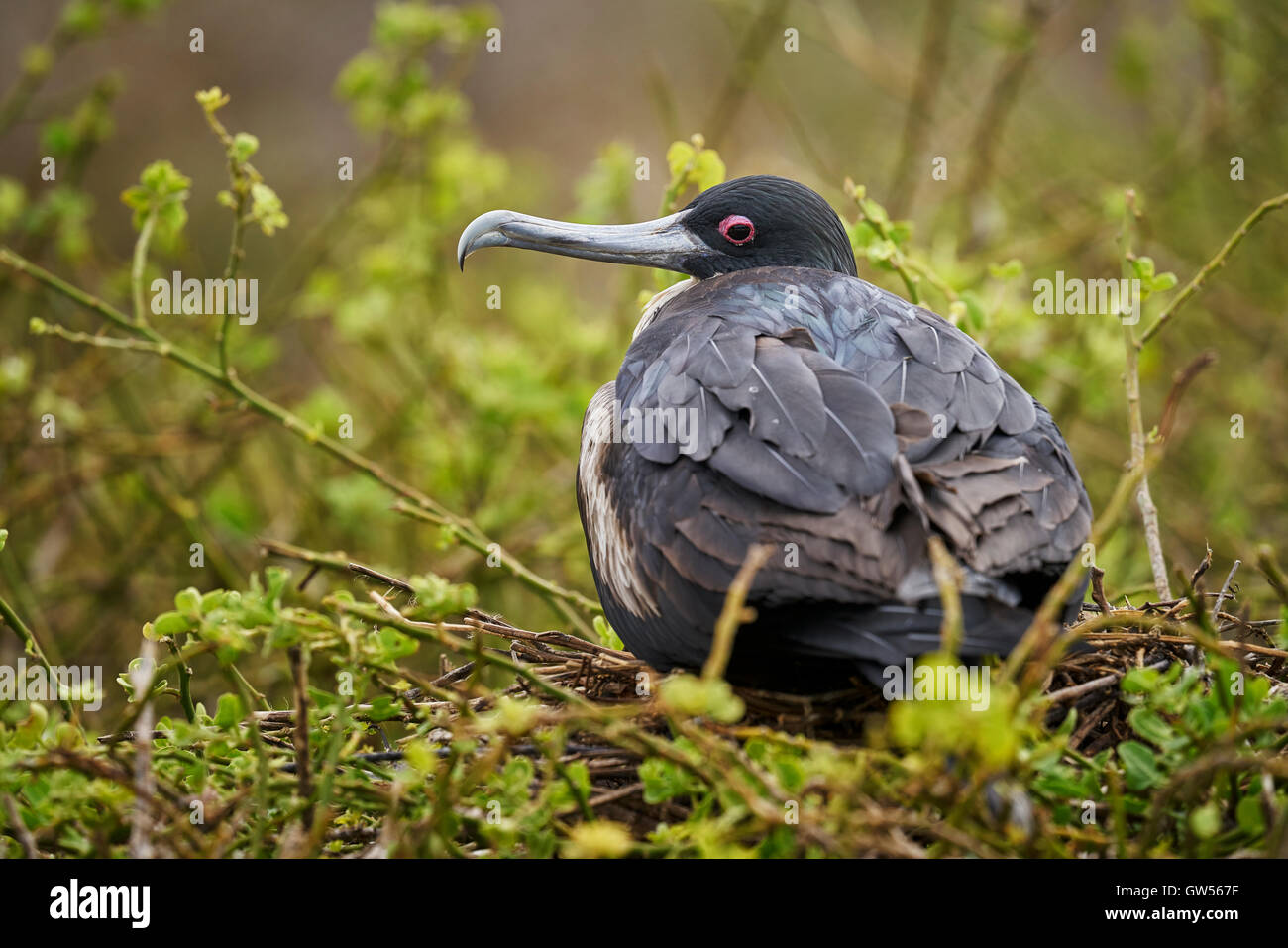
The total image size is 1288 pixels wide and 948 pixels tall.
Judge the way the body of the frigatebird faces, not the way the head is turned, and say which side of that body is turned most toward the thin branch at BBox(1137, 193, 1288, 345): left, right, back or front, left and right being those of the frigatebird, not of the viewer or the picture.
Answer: right

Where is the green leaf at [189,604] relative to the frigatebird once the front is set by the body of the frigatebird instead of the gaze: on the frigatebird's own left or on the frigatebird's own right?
on the frigatebird's own left

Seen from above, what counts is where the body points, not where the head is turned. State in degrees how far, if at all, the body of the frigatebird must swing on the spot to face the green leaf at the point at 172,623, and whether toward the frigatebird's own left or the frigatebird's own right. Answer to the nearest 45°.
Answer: approximately 90° to the frigatebird's own left

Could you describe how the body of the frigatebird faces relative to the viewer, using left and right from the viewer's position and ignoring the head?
facing away from the viewer and to the left of the viewer

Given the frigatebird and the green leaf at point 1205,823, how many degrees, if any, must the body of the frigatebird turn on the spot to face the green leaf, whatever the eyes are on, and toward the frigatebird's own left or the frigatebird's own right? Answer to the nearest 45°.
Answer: approximately 180°
